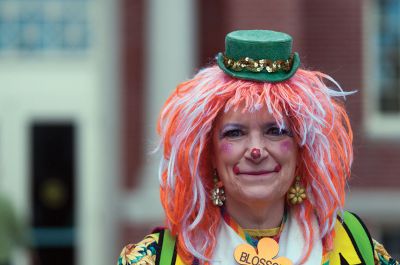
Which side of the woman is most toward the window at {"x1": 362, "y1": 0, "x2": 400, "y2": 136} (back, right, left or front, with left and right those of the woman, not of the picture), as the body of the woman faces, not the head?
back

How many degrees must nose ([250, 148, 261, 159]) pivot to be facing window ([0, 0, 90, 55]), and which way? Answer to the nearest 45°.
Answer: approximately 180°

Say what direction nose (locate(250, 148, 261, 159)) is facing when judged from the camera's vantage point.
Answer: facing the viewer

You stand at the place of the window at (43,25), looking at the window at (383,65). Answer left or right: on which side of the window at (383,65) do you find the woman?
right

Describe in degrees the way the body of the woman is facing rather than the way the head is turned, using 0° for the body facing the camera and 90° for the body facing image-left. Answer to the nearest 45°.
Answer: approximately 0°

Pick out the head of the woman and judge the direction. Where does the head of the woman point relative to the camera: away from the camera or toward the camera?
toward the camera

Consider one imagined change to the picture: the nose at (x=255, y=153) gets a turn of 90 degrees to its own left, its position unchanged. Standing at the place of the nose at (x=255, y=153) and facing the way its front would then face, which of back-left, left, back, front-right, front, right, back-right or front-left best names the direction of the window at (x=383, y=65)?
left

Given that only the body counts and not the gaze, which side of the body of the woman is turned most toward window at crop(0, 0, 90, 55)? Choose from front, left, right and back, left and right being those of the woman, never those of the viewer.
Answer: back
